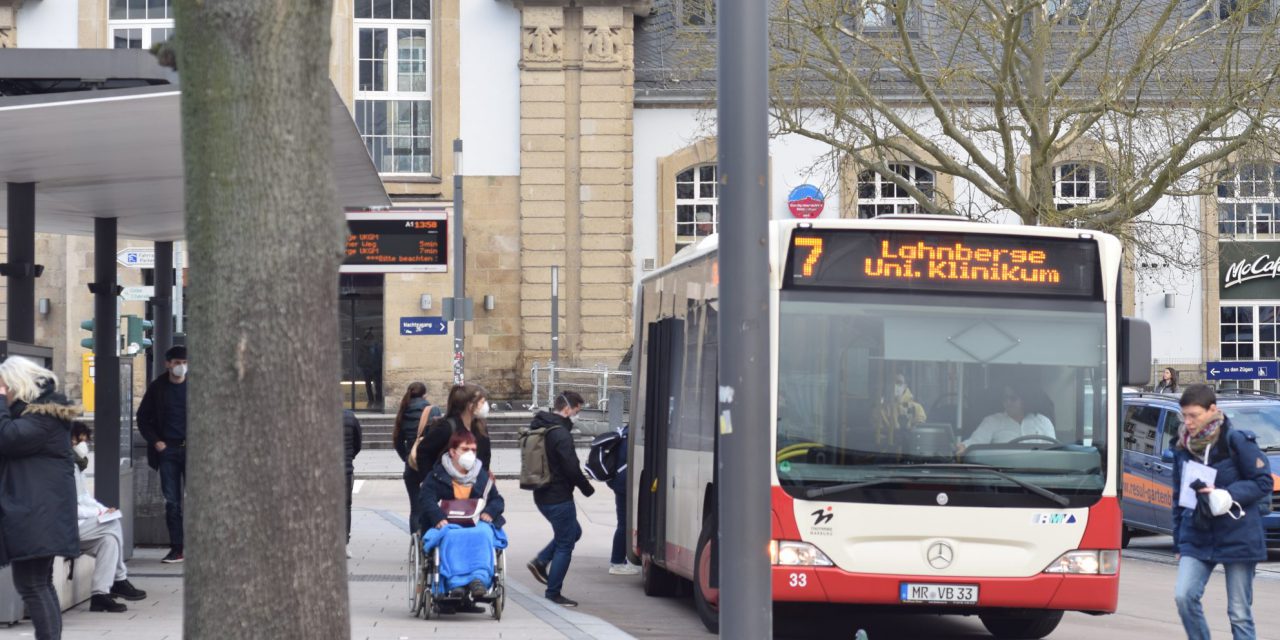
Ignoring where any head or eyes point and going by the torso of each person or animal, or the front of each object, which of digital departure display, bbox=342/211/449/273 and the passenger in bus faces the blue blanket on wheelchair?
the digital departure display

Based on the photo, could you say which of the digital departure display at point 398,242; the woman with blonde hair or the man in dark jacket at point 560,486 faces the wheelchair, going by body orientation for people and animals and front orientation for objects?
the digital departure display

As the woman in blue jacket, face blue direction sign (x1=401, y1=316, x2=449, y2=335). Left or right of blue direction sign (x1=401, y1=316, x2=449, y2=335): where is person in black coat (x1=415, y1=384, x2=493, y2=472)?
left

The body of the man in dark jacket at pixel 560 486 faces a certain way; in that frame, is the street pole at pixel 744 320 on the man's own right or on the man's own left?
on the man's own right

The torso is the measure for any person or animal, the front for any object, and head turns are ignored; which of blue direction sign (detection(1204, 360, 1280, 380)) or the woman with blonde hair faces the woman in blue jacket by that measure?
the blue direction sign

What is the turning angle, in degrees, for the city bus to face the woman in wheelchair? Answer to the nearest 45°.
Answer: approximately 90° to its right
